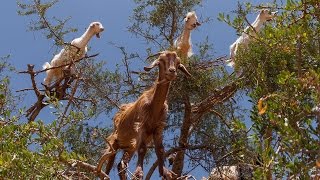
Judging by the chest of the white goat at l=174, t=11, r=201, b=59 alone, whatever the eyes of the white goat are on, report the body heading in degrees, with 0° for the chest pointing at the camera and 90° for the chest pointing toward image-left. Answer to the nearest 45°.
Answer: approximately 315°

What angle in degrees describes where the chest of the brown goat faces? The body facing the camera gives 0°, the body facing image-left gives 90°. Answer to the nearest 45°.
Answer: approximately 315°

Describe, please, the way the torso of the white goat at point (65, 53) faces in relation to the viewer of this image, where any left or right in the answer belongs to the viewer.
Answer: facing to the right of the viewer

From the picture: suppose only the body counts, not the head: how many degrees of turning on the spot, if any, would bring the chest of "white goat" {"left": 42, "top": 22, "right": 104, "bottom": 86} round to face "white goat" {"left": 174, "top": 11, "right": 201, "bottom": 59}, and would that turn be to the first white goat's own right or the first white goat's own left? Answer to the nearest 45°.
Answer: approximately 45° to the first white goat's own right

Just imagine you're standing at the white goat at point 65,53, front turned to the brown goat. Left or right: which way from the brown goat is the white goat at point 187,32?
left
